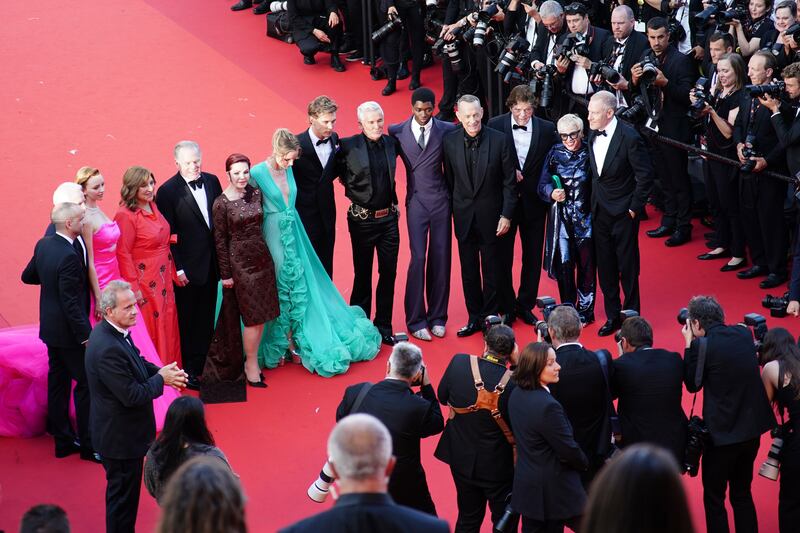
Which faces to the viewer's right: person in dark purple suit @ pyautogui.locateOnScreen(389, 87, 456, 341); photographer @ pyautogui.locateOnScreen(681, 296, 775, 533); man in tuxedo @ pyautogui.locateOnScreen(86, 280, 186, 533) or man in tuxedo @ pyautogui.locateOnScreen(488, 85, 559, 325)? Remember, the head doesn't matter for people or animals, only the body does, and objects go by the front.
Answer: man in tuxedo @ pyautogui.locateOnScreen(86, 280, 186, 533)

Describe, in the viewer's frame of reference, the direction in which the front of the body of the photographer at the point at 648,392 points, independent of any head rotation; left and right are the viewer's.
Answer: facing away from the viewer and to the left of the viewer

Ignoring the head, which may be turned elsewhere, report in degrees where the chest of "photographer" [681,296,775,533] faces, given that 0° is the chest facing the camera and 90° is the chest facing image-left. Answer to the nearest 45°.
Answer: approximately 135°

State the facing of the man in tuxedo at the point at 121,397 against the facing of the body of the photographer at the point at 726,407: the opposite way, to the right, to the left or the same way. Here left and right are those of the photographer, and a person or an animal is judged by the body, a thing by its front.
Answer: to the right

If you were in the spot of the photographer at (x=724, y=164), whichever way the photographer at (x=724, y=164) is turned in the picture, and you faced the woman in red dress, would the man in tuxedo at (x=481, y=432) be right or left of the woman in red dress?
left

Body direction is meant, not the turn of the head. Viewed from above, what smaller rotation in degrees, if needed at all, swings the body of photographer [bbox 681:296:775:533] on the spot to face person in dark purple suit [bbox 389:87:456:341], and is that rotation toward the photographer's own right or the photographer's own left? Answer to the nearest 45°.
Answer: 0° — they already face them

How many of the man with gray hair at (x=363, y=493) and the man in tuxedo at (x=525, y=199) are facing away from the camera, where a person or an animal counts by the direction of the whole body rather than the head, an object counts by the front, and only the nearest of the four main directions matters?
1

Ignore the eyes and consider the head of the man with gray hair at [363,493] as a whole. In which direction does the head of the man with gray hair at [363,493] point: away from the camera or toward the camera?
away from the camera

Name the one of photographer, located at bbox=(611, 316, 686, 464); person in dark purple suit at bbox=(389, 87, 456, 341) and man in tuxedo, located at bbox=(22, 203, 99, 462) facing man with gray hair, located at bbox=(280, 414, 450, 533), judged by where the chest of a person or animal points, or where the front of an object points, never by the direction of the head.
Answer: the person in dark purple suit

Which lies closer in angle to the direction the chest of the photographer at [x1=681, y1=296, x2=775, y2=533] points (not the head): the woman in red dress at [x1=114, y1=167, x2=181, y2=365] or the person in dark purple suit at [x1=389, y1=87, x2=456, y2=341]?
the person in dark purple suit

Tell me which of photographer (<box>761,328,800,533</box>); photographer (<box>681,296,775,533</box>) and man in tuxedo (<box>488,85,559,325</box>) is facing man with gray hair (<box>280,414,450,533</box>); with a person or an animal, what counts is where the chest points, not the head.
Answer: the man in tuxedo

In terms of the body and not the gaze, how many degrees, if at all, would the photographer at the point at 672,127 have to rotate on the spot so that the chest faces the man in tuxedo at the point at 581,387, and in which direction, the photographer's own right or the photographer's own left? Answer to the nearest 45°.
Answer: approximately 45° to the photographer's own left
